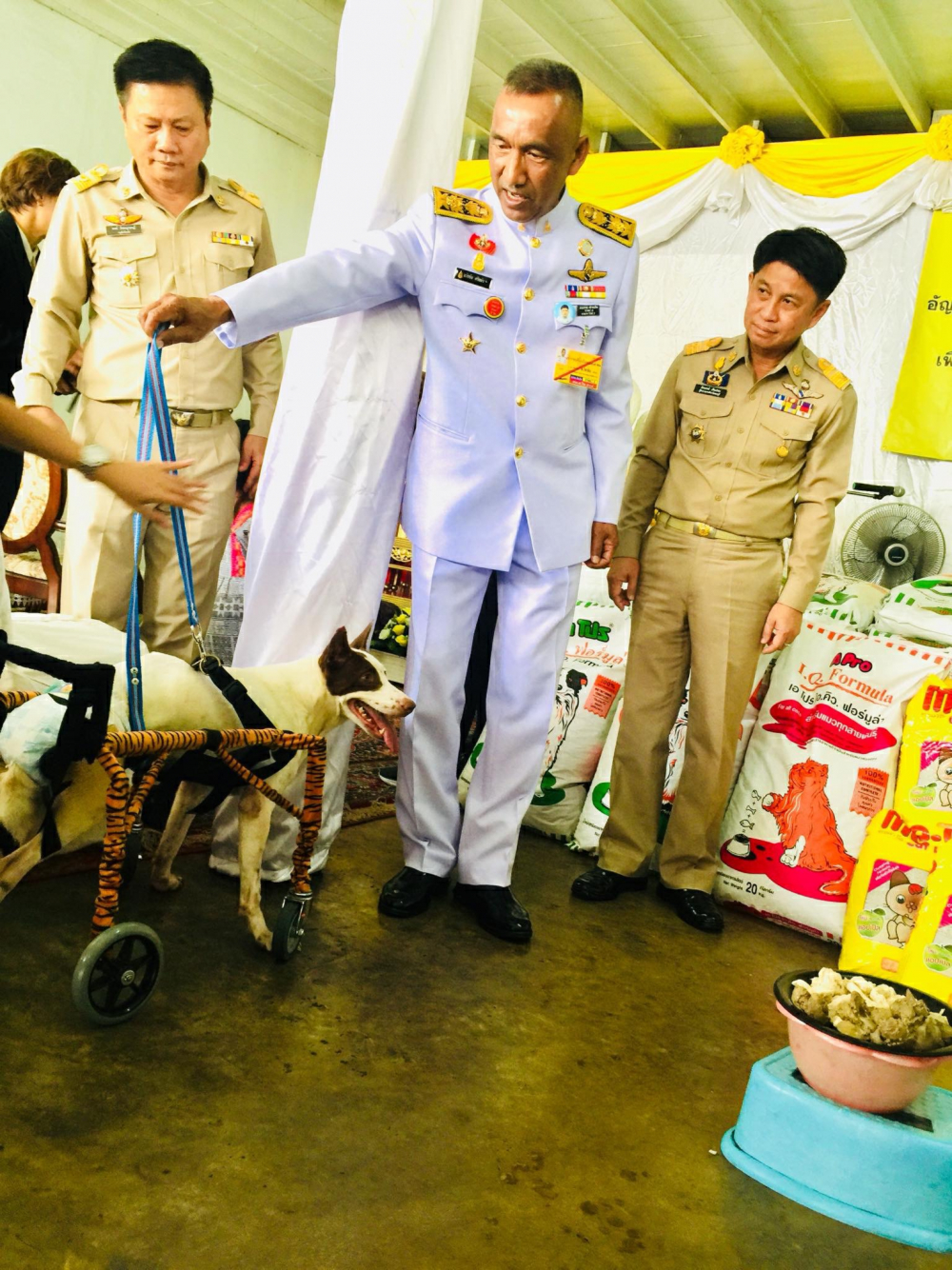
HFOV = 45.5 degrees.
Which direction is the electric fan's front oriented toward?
toward the camera

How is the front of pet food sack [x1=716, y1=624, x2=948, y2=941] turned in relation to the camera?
facing the viewer

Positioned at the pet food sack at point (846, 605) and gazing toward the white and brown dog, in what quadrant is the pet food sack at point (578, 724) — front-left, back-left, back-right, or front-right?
front-right

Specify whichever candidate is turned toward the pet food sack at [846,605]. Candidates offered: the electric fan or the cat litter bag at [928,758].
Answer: the electric fan

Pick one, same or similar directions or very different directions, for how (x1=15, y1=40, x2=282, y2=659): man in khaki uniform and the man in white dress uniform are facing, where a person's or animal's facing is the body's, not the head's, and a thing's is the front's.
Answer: same or similar directions

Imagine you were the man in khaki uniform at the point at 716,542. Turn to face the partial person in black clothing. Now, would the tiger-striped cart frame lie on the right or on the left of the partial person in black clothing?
left

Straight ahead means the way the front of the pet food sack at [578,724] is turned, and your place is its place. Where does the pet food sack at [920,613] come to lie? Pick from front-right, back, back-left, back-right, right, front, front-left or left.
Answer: left

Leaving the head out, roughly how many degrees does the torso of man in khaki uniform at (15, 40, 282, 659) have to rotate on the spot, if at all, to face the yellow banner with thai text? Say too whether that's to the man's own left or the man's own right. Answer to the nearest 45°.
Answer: approximately 135° to the man's own left

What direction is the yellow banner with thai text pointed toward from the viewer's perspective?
toward the camera

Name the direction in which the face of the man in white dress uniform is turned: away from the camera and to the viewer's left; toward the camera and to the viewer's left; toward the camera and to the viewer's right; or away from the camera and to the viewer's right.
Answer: toward the camera and to the viewer's left

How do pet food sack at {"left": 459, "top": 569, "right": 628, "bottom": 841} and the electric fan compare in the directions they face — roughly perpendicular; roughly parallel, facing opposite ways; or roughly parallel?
roughly parallel

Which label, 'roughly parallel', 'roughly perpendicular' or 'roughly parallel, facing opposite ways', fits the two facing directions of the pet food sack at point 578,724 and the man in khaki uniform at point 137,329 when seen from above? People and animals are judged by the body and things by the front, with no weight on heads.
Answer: roughly parallel

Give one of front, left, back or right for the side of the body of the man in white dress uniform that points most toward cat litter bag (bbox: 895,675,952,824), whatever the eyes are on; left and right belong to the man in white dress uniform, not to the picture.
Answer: left

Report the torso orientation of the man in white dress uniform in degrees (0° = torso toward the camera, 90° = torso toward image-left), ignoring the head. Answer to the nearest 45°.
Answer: approximately 0°

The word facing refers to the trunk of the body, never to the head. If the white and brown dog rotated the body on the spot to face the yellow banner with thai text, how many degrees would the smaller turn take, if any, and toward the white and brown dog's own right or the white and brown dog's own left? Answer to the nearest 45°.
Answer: approximately 45° to the white and brown dog's own left

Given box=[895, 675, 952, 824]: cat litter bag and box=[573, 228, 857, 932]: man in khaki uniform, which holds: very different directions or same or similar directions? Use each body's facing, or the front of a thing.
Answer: same or similar directions

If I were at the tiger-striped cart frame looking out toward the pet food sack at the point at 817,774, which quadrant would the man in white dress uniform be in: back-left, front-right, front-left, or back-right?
front-left

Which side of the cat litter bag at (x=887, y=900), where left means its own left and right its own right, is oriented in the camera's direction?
front

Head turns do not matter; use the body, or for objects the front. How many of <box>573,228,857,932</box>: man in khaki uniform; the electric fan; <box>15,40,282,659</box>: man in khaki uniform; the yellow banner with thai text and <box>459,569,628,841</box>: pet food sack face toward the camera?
5

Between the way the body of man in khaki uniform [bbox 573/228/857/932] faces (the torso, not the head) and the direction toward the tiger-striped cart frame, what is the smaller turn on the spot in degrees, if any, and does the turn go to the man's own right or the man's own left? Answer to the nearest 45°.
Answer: approximately 45° to the man's own right
